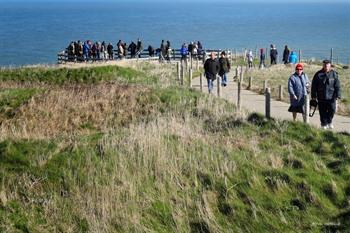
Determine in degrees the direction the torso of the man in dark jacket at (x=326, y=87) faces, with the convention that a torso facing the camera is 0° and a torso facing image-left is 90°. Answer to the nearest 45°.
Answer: approximately 0°

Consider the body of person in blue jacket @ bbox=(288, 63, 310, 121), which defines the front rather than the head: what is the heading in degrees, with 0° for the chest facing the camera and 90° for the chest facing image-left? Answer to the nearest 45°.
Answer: approximately 0°

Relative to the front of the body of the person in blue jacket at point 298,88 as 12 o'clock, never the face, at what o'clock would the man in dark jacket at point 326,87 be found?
The man in dark jacket is roughly at 10 o'clock from the person in blue jacket.

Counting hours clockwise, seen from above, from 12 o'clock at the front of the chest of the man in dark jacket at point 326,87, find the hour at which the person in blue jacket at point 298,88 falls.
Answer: The person in blue jacket is roughly at 4 o'clock from the man in dark jacket.

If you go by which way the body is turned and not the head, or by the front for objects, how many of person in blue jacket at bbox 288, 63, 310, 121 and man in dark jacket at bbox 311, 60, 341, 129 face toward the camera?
2
